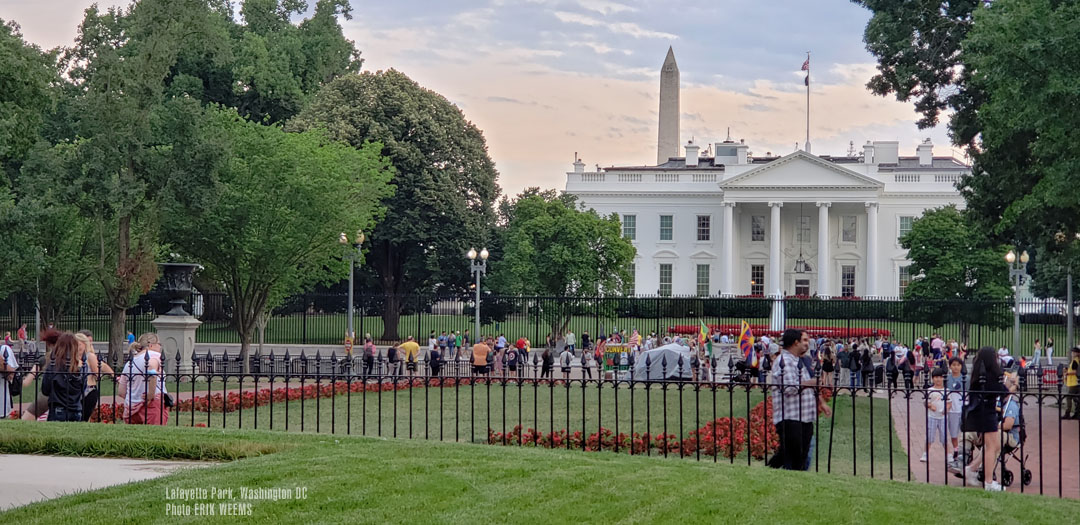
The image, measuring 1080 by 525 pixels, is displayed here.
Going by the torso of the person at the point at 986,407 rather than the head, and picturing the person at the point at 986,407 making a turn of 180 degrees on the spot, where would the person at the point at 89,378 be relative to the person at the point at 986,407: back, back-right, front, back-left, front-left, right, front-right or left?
front-right

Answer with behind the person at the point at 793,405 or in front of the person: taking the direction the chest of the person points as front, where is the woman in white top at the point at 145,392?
behind

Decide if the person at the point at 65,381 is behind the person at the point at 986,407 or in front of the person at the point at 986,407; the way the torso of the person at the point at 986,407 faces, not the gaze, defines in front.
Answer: behind

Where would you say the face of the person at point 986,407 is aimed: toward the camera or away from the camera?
away from the camera

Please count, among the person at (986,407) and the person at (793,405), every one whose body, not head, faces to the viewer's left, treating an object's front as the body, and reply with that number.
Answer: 0

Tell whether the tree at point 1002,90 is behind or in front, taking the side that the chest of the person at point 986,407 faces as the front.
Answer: in front

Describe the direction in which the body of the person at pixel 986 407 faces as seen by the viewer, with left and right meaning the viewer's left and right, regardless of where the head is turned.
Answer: facing away from the viewer and to the right of the viewer

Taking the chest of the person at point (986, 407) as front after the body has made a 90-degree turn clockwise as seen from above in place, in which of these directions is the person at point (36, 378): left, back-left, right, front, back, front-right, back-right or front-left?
back-right

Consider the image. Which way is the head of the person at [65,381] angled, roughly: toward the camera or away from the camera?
away from the camera
